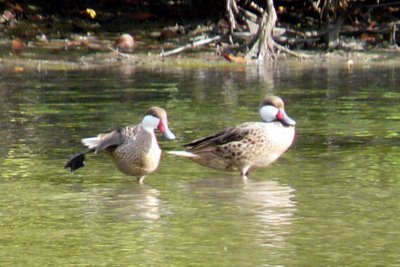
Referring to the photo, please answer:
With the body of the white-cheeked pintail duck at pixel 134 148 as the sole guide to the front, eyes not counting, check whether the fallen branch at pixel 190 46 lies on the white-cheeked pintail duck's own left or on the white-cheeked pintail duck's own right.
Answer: on the white-cheeked pintail duck's own left

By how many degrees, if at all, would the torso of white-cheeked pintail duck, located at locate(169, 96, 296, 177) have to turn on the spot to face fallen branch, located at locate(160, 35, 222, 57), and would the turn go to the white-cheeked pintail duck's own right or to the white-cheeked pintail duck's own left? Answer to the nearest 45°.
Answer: approximately 90° to the white-cheeked pintail duck's own left

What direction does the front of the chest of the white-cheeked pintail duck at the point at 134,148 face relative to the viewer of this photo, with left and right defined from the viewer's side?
facing the viewer and to the right of the viewer

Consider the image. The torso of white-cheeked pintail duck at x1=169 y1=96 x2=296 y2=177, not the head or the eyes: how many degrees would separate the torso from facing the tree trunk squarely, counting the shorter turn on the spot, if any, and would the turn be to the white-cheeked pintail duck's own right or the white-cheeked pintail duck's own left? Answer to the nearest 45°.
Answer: approximately 90° to the white-cheeked pintail duck's own left

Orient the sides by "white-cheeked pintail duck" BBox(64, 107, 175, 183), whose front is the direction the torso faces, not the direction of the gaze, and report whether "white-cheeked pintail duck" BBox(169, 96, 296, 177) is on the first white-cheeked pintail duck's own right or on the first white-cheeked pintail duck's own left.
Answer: on the first white-cheeked pintail duck's own left

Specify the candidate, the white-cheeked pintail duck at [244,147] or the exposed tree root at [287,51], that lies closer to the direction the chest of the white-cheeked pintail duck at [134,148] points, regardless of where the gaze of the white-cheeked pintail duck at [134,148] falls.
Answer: the white-cheeked pintail duck

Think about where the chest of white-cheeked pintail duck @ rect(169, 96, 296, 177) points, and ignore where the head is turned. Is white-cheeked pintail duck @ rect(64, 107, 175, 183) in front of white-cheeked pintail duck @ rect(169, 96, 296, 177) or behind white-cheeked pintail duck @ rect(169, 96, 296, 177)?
behind

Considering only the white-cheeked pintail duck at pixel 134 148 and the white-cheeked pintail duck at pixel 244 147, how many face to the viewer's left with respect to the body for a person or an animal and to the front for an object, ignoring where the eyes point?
0

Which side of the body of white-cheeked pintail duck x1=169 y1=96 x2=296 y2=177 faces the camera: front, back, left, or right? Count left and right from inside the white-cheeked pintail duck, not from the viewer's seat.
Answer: right
